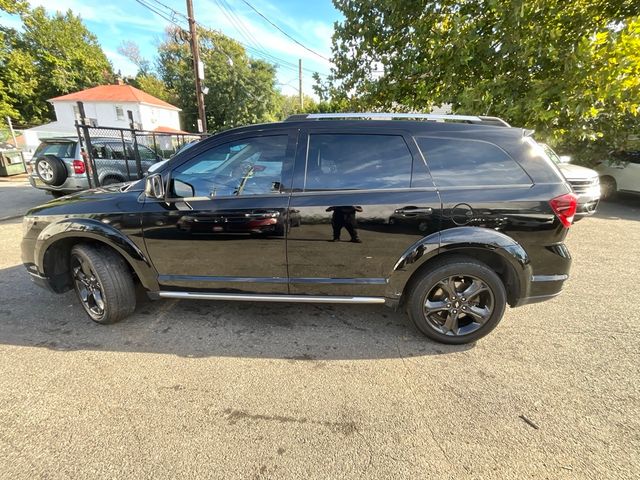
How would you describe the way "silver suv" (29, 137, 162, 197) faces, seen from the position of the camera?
facing away from the viewer and to the right of the viewer

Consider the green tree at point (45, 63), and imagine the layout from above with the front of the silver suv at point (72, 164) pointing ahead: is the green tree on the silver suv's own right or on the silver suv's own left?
on the silver suv's own left

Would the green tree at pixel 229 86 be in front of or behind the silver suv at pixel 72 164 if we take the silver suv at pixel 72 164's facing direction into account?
in front

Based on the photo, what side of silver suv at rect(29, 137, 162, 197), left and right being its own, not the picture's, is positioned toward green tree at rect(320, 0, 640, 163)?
right

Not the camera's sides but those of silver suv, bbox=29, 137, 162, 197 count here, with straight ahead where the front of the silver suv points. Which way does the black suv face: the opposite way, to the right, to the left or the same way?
to the left

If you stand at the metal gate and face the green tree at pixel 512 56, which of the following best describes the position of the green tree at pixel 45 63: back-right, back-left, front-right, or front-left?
back-left

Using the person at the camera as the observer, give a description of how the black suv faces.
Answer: facing to the left of the viewer

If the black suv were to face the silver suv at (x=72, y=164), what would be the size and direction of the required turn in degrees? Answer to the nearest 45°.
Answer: approximately 45° to its right

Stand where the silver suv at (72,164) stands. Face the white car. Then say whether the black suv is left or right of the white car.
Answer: right

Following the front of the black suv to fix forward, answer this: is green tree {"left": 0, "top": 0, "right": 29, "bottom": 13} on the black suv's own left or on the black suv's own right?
on the black suv's own right
